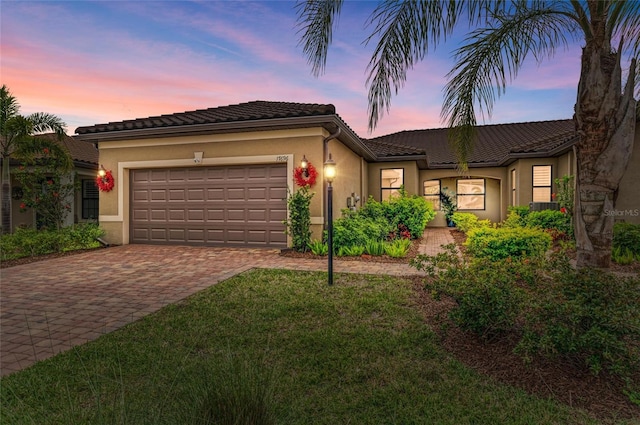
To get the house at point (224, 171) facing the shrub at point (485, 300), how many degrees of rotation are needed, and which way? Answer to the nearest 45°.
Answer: approximately 45° to its left

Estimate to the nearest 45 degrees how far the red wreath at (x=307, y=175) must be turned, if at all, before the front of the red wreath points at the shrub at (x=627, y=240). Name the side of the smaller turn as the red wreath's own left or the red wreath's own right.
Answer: approximately 90° to the red wreath's own left

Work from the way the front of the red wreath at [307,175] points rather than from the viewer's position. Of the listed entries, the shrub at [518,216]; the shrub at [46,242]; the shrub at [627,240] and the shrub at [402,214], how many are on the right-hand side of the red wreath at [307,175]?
1

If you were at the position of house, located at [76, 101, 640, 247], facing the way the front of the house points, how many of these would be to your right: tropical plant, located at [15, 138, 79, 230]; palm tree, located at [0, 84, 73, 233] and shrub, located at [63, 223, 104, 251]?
3

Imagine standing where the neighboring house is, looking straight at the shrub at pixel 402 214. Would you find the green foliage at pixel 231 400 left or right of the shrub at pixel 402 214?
right

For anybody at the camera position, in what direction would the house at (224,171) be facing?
facing the viewer

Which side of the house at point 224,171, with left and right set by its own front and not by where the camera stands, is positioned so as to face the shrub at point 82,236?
right

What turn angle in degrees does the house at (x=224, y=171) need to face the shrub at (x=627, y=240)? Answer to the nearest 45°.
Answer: approximately 90° to its left

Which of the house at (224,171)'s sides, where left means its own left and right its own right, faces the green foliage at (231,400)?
front

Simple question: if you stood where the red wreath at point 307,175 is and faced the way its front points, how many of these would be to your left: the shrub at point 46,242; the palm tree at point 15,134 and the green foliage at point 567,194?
1

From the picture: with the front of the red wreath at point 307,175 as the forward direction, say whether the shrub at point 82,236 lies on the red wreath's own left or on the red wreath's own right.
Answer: on the red wreath's own right

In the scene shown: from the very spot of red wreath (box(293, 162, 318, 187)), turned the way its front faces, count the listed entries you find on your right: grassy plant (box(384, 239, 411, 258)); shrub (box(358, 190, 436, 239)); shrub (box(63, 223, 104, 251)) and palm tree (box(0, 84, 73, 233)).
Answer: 2

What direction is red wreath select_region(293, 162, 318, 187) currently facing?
toward the camera
